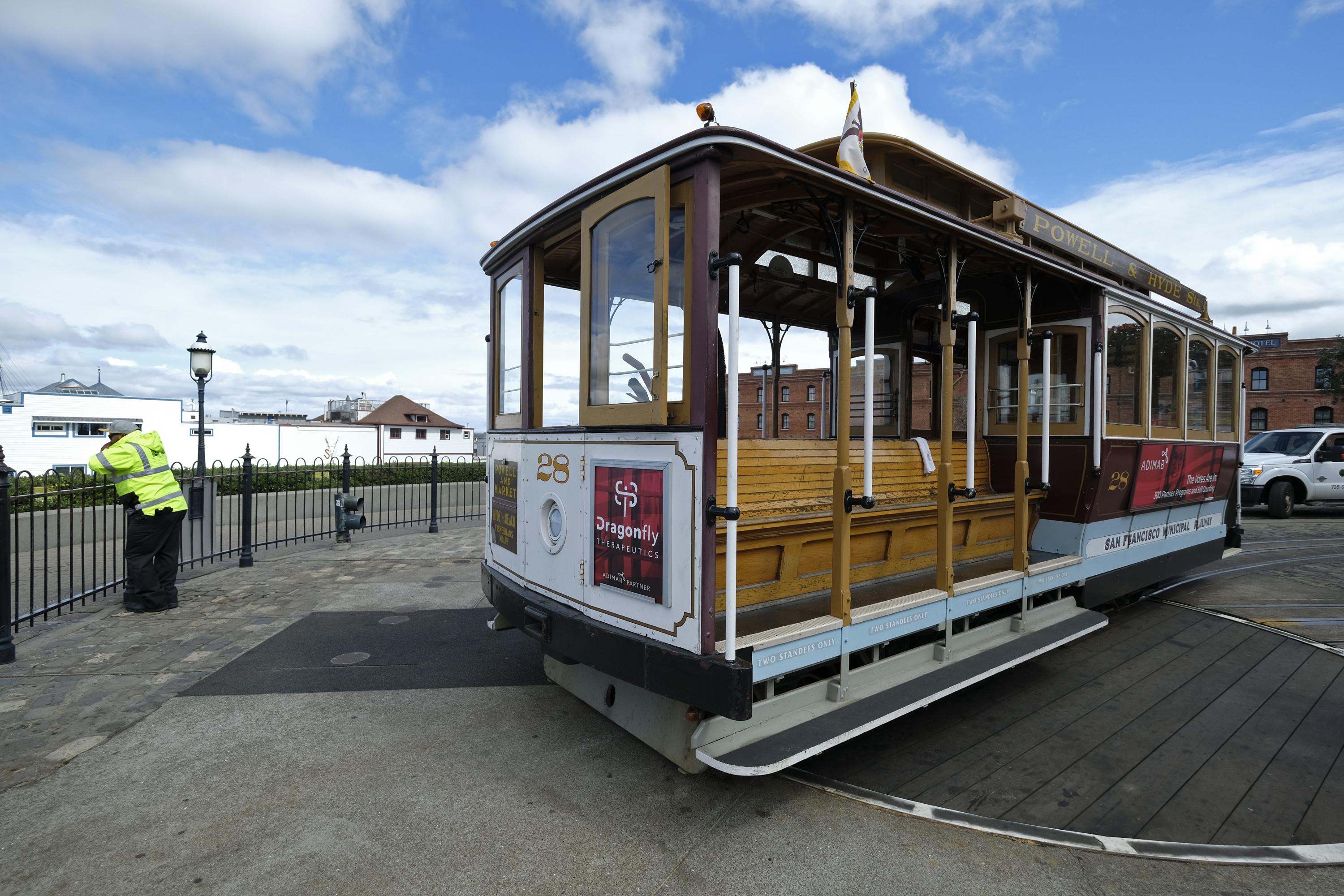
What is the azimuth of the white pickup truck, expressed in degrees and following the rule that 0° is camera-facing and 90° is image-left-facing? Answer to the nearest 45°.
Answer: approximately 45°

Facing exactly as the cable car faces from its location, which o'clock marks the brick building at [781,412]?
The brick building is roughly at 4 o'clock from the cable car.

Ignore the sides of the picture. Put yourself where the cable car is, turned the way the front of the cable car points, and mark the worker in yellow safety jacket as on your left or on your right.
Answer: on your right

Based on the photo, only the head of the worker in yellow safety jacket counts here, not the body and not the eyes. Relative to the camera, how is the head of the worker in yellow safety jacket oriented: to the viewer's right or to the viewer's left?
to the viewer's left

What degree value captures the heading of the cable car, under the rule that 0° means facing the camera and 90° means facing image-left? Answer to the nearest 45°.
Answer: approximately 45°
